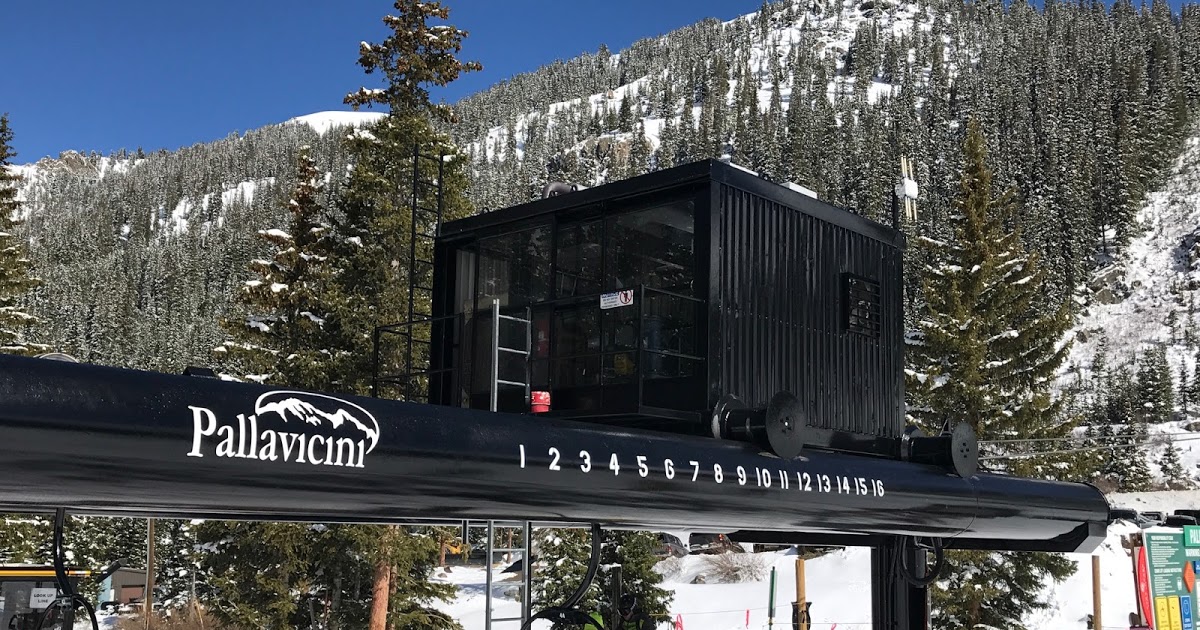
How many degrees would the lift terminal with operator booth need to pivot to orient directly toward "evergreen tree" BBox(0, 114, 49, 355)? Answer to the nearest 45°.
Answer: approximately 90° to its right

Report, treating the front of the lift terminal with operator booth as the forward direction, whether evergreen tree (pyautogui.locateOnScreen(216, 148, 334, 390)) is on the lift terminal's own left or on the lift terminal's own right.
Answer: on the lift terminal's own right

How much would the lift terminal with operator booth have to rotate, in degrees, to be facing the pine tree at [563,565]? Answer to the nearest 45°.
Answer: approximately 135° to its right

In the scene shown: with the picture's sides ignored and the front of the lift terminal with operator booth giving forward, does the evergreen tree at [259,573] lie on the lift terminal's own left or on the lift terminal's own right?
on the lift terminal's own right

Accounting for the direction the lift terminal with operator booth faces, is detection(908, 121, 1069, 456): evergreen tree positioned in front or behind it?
behind

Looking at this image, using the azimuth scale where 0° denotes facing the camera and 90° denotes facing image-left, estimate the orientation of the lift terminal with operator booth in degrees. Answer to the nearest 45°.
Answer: approximately 45°

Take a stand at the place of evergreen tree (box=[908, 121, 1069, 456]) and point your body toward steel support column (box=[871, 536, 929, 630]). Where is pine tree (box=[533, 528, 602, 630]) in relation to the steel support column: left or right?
right

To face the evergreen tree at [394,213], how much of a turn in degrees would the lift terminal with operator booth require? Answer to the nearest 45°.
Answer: approximately 135° to its right
